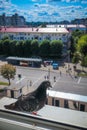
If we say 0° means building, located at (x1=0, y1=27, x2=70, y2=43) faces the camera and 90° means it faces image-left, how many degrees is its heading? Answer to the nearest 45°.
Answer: approximately 0°

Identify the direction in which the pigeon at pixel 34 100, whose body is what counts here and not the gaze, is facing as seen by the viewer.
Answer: to the viewer's right

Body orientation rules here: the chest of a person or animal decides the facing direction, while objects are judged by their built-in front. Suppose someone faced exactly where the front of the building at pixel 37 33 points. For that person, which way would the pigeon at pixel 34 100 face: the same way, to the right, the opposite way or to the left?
to the left

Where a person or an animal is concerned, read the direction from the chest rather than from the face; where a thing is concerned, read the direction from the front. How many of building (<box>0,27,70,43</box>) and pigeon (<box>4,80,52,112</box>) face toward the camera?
1
